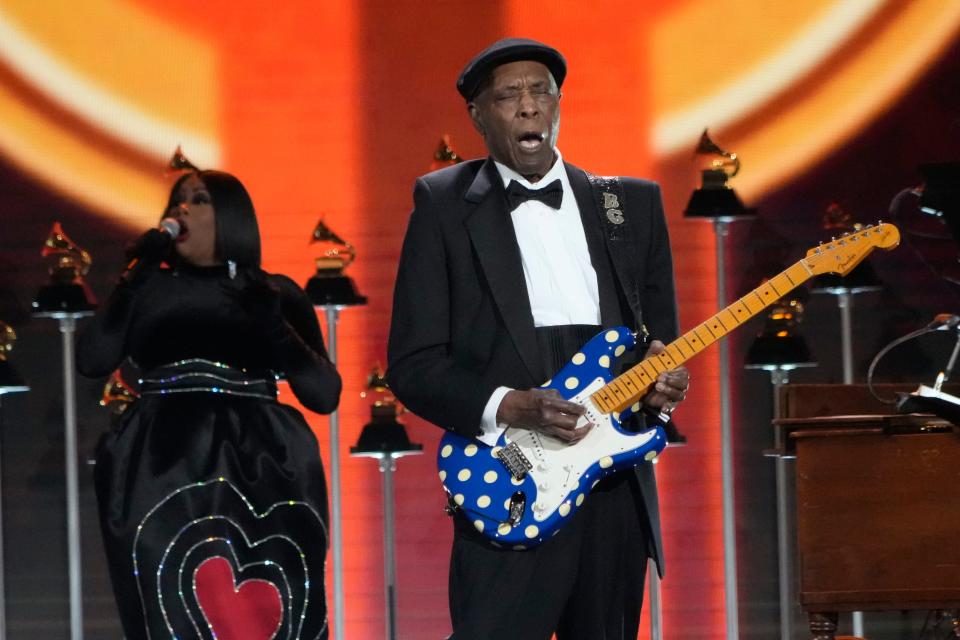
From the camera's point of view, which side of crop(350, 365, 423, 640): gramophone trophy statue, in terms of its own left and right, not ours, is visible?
left

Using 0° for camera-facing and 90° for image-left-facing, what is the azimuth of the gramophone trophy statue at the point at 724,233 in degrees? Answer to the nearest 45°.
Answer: approximately 90°

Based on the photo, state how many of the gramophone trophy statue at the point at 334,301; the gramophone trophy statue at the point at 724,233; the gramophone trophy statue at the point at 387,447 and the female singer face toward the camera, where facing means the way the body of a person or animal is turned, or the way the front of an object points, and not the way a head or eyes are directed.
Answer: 1

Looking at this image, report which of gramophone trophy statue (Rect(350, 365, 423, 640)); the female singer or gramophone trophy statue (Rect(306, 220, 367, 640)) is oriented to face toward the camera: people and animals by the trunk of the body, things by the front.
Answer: the female singer

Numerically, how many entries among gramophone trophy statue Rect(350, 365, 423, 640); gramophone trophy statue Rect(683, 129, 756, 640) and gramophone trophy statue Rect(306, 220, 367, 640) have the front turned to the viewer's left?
3

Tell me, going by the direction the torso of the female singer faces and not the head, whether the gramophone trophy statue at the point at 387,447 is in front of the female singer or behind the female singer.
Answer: behind

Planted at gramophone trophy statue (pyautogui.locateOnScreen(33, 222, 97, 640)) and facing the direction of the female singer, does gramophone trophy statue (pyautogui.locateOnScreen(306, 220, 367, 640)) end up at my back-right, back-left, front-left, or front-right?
front-left

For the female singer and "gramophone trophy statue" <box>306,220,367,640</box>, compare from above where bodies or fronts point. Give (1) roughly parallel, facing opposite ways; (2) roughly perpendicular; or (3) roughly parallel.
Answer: roughly perpendicular

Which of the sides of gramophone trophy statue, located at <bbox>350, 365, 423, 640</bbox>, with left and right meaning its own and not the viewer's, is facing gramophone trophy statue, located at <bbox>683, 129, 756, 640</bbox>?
back

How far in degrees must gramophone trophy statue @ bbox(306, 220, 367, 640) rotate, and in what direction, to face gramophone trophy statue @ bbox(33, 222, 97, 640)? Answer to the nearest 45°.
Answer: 0° — it already faces it

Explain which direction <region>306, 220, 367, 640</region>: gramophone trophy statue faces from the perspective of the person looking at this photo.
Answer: facing to the left of the viewer

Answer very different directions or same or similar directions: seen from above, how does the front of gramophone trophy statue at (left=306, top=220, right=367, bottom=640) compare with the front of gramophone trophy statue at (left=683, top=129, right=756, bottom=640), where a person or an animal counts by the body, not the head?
same or similar directions

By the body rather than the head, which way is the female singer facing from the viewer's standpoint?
toward the camera

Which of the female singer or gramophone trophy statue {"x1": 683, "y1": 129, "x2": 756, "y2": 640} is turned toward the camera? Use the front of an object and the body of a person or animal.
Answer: the female singer
